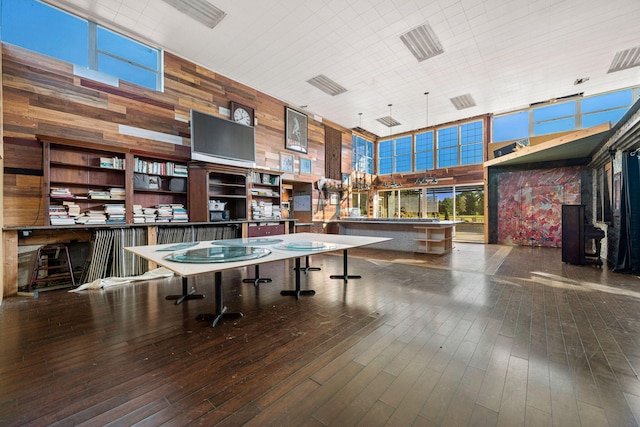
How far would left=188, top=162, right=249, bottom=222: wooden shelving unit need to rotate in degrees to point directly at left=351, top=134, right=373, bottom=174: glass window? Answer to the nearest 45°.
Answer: approximately 90° to its left

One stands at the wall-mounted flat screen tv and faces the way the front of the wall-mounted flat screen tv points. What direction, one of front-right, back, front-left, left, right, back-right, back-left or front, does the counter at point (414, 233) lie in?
front-left

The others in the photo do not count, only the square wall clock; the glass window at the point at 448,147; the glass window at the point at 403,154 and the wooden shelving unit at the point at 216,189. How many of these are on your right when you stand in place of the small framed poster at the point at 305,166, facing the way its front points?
2

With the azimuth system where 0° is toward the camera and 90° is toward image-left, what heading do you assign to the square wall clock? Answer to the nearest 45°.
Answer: approximately 315°

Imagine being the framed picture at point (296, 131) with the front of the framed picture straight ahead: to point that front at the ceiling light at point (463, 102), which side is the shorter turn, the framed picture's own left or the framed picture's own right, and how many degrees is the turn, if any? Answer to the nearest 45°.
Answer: approximately 45° to the framed picture's own left

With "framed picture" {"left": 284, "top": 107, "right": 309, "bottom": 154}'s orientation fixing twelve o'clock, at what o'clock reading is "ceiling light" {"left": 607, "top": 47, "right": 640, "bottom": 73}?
The ceiling light is roughly at 11 o'clock from the framed picture.

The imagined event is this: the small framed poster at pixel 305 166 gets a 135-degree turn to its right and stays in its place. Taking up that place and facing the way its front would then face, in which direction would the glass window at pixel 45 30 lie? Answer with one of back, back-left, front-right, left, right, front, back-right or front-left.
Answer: front-left

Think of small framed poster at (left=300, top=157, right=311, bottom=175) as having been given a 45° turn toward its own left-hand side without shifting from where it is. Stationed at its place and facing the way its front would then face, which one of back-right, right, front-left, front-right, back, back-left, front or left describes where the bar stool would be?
back-right

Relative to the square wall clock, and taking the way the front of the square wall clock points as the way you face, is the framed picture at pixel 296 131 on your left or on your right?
on your left

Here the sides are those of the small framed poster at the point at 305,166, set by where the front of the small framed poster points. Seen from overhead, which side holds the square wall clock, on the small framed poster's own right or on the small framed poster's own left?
on the small framed poster's own right
